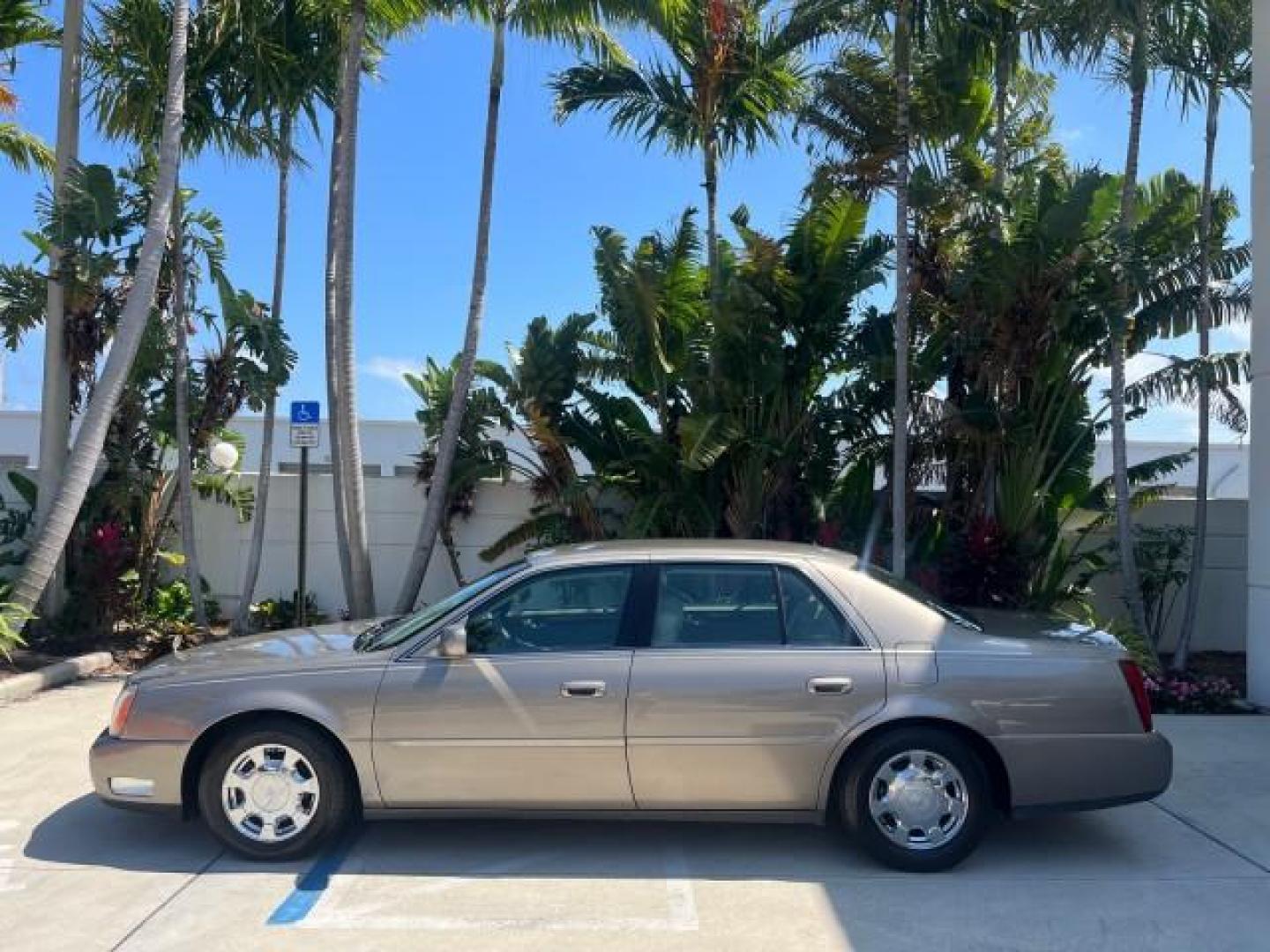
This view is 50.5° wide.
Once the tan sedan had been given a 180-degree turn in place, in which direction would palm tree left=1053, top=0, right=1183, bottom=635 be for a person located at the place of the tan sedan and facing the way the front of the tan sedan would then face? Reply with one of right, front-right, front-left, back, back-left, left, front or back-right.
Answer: front-left

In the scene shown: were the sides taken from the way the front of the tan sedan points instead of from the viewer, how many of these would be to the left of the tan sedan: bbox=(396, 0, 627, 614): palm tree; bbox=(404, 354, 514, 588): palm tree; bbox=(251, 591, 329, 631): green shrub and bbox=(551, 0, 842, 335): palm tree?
0

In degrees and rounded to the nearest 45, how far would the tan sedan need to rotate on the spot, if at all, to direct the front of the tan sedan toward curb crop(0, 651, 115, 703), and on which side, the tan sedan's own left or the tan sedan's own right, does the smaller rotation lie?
approximately 45° to the tan sedan's own right

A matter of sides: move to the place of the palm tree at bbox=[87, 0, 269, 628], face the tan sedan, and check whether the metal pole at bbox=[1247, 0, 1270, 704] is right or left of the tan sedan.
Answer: left

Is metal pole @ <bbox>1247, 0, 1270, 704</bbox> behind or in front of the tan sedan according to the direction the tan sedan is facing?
behind

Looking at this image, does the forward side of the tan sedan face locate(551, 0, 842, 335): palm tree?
no

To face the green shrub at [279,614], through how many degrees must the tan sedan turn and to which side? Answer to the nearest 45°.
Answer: approximately 45° to its right

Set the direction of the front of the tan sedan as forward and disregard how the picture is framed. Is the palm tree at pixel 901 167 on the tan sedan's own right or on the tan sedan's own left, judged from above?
on the tan sedan's own right

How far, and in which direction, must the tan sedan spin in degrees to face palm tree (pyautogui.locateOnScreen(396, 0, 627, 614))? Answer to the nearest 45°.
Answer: approximately 90° to its right

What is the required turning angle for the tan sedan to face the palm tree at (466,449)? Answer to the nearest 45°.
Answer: approximately 90° to its right

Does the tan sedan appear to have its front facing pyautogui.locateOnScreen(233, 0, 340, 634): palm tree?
no

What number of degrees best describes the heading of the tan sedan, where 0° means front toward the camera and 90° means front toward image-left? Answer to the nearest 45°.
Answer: approximately 90°

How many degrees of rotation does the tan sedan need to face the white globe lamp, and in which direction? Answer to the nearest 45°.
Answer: approximately 45° to its right

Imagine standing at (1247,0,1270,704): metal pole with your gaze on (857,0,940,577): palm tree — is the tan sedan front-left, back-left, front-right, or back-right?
front-left

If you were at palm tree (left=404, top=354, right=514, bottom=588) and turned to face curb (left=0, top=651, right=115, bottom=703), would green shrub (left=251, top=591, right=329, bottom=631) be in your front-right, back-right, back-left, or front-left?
front-right

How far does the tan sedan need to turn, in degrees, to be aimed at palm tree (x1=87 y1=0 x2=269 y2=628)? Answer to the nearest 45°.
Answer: approximately 45° to its right
